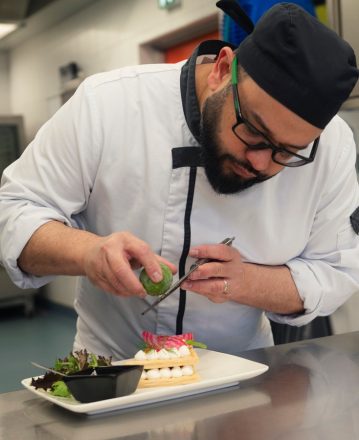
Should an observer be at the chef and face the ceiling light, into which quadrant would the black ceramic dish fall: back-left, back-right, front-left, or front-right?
back-left

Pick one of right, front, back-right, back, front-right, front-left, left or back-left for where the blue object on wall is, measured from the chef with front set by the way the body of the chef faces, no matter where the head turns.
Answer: back

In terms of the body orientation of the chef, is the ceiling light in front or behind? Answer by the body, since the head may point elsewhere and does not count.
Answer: behind

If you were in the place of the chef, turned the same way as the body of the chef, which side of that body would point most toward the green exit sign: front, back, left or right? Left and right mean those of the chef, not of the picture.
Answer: back

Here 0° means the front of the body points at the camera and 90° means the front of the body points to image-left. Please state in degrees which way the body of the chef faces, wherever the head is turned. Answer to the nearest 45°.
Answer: approximately 0°
